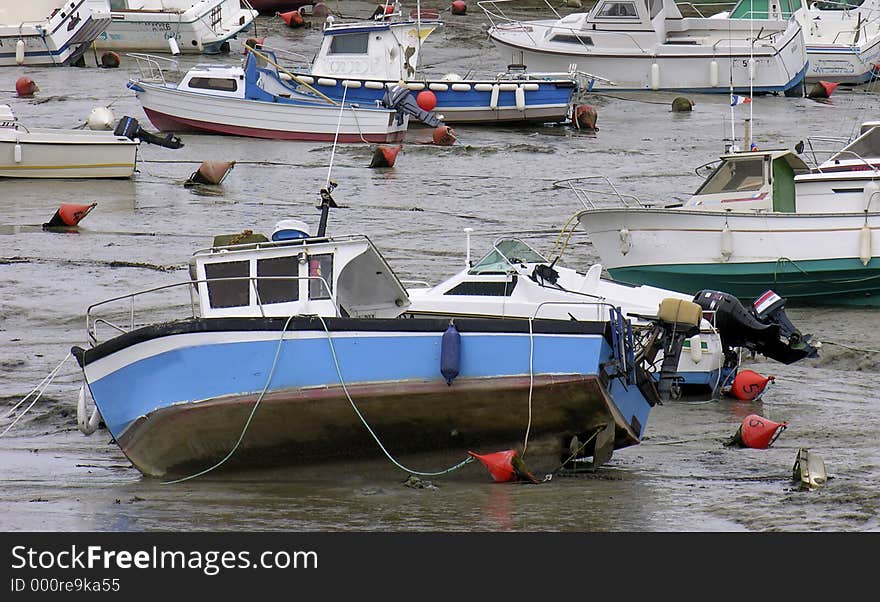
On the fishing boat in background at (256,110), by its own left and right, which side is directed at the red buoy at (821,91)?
back

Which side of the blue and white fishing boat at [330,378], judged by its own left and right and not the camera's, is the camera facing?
left

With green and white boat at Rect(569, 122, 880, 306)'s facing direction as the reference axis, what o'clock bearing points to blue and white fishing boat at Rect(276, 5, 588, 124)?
The blue and white fishing boat is roughly at 2 o'clock from the green and white boat.

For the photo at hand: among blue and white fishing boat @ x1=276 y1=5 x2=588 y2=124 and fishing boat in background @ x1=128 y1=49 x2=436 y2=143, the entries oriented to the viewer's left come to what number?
2

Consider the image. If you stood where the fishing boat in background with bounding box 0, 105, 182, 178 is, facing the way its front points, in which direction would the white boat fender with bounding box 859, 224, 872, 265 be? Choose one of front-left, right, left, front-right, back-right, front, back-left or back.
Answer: back-left

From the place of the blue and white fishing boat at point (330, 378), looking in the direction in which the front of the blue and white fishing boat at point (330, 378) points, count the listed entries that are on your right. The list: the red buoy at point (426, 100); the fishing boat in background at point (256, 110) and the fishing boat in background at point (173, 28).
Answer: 3

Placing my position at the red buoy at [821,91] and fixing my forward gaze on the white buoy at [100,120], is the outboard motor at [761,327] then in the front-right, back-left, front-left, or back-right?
front-left

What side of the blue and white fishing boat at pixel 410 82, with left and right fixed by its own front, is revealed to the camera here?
left

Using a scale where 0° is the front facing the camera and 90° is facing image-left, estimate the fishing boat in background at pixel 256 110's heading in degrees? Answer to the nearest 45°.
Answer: approximately 90°

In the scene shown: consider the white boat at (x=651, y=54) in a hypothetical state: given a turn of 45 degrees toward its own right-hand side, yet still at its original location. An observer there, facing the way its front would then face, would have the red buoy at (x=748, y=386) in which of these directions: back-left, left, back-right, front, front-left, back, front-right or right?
back-left

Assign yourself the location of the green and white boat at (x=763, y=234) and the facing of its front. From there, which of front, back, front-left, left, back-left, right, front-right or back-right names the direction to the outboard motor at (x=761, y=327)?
left

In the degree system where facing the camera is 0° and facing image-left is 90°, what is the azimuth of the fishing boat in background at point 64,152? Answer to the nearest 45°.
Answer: approximately 90°

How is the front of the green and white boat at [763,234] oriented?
to the viewer's left

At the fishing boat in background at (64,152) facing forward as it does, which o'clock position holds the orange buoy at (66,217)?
The orange buoy is roughly at 9 o'clock from the fishing boat in background.

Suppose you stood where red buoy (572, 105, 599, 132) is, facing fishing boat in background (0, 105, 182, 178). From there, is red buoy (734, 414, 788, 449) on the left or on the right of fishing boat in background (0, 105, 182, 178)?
left

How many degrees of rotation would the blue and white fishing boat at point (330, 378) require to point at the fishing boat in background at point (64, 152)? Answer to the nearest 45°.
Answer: approximately 90° to its right

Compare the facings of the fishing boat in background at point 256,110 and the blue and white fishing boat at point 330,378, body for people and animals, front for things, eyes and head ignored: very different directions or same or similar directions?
same or similar directions

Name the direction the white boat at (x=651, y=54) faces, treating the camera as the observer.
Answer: facing to the left of the viewer
